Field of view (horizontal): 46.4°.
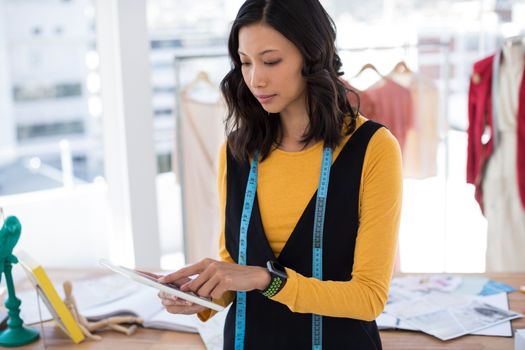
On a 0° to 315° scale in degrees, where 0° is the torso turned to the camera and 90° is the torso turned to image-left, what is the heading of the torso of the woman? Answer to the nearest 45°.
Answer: approximately 45°

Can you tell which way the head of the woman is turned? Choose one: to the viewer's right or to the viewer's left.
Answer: to the viewer's left

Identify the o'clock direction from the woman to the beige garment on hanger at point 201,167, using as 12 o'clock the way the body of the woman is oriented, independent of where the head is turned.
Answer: The beige garment on hanger is roughly at 4 o'clock from the woman.
